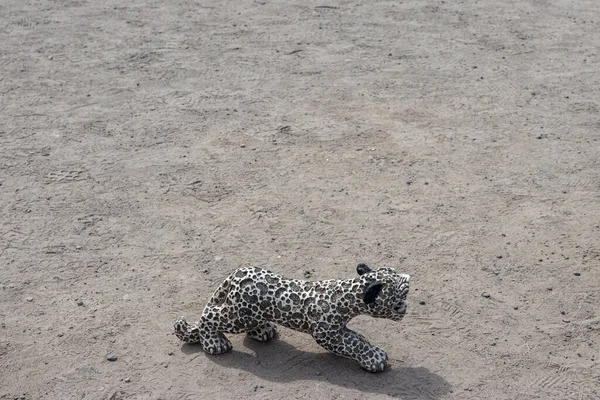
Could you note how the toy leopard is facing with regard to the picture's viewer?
facing to the right of the viewer
